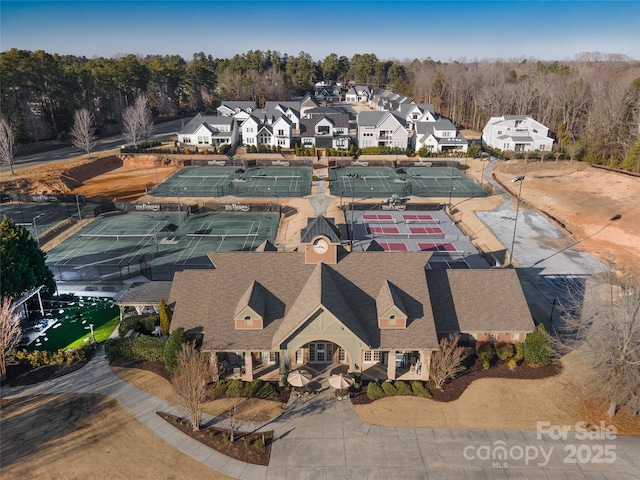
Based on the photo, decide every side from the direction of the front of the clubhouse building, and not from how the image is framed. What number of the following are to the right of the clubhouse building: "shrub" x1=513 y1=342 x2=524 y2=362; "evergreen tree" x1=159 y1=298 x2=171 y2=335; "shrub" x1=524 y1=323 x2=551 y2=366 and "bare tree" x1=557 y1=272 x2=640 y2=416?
1

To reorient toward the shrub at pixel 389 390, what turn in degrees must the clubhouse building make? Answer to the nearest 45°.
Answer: approximately 45° to its left

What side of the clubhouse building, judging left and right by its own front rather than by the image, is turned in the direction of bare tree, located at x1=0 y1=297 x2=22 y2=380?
right

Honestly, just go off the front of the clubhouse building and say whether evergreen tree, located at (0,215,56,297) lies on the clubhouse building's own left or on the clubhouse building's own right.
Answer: on the clubhouse building's own right

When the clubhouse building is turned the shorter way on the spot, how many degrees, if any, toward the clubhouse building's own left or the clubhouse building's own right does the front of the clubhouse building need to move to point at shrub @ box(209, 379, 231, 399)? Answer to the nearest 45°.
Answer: approximately 45° to the clubhouse building's own right

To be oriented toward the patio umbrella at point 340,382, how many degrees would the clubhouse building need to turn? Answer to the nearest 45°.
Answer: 0° — it already faces it

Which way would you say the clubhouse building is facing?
toward the camera

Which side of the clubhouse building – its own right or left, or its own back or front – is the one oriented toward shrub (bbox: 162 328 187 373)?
right

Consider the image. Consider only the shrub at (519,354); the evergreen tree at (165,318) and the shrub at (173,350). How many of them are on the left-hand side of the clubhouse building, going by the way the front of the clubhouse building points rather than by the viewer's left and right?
1

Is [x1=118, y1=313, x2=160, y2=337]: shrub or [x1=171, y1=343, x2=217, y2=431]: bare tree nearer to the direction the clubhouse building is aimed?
the bare tree

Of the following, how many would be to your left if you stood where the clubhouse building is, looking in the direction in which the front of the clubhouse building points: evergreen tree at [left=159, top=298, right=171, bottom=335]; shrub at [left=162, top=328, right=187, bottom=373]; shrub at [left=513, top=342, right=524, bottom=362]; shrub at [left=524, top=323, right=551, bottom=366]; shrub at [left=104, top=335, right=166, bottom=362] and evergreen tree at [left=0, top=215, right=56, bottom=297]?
2

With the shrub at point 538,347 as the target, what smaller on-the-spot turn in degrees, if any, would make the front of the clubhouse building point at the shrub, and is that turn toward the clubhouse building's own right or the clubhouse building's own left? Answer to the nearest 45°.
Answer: approximately 90° to the clubhouse building's own left

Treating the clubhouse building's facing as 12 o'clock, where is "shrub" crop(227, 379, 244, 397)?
The shrub is roughly at 2 o'clock from the clubhouse building.

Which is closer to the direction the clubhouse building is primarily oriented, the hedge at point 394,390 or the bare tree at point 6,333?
the hedge

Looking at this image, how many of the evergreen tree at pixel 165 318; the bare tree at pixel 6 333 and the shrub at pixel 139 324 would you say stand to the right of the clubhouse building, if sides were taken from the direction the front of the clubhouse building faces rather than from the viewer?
3
